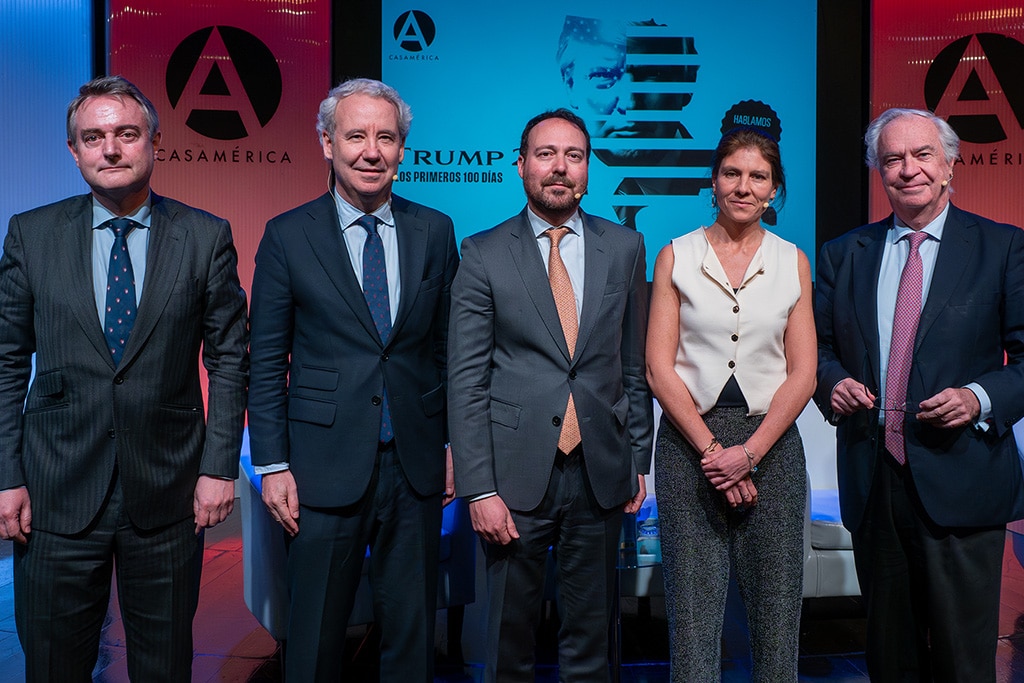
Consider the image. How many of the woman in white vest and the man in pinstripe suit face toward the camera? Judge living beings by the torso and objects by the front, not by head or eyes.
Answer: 2

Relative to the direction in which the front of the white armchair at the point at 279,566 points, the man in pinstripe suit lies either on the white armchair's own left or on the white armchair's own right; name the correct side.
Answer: on the white armchair's own right

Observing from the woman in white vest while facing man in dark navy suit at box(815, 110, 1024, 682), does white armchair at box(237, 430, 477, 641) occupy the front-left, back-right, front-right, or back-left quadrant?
back-left

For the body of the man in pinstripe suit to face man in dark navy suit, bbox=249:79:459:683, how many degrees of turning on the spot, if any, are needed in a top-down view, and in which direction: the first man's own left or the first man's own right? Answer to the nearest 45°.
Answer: approximately 90° to the first man's own left

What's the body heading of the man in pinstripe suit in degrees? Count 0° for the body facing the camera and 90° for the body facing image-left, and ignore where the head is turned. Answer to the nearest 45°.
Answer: approximately 0°

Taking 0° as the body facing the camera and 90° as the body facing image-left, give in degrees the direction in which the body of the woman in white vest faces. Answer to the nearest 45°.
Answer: approximately 0°

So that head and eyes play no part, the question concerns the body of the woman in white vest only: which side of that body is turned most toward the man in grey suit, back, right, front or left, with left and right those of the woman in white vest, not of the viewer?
right

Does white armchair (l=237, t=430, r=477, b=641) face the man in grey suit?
yes
